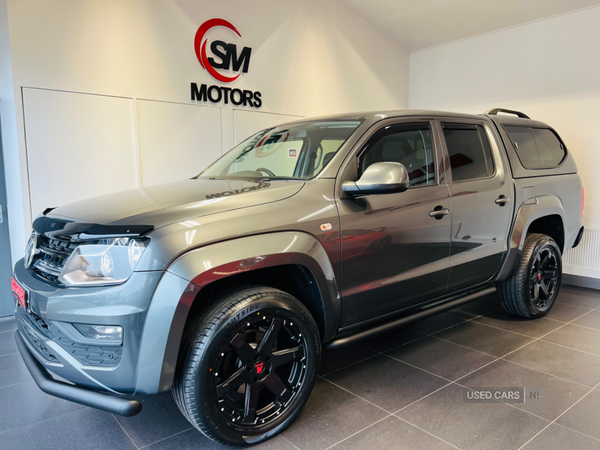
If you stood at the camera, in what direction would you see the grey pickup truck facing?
facing the viewer and to the left of the viewer

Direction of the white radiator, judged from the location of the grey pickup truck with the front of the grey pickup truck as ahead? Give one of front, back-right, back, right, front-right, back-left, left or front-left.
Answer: back

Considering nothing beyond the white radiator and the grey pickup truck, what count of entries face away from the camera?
0
